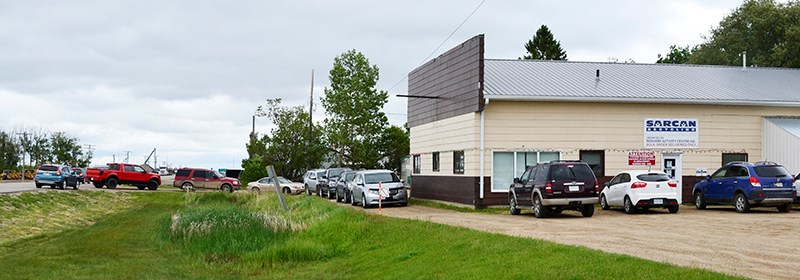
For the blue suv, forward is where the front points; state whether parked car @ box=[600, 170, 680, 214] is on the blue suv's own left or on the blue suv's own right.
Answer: on the blue suv's own left

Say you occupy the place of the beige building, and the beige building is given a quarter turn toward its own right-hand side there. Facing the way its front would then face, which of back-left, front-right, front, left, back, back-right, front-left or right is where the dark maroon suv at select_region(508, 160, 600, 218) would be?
left

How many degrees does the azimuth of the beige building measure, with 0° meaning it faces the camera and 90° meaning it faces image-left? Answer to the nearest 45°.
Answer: approximately 0°

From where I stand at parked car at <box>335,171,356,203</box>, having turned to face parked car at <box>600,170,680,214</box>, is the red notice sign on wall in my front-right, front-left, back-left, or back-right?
front-left

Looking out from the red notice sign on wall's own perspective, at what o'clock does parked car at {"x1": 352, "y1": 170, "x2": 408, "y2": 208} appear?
The parked car is roughly at 3 o'clock from the red notice sign on wall.

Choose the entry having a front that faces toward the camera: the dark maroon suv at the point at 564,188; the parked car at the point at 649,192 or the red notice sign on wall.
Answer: the red notice sign on wall

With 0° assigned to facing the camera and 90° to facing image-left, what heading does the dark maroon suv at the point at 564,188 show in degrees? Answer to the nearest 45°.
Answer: approximately 135°

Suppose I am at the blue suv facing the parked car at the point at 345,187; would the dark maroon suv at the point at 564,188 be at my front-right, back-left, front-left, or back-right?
front-left

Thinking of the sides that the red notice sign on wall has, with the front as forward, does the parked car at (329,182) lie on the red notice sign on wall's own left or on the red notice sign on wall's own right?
on the red notice sign on wall's own right

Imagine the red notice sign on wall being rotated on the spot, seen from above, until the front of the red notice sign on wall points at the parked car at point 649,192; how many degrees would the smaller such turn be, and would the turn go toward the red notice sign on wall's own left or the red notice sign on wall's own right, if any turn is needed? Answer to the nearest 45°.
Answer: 0° — it already faces it

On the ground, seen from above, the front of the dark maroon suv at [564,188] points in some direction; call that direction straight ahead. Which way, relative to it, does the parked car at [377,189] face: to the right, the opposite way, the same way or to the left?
the opposite way

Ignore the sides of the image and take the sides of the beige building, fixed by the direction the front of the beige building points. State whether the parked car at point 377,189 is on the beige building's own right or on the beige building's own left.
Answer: on the beige building's own right

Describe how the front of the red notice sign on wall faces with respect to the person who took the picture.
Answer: facing the viewer

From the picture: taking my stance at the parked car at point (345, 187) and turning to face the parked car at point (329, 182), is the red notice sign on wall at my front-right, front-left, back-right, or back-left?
back-right

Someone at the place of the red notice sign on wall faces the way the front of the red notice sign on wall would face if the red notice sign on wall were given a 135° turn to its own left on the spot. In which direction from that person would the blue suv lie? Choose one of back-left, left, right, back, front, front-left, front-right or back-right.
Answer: right

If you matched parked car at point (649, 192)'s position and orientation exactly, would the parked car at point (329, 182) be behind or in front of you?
in front
